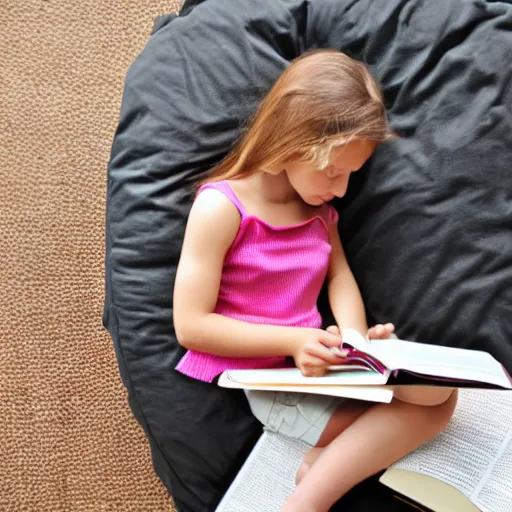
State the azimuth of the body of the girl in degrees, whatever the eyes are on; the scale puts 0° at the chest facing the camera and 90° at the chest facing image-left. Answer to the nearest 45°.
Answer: approximately 315°
